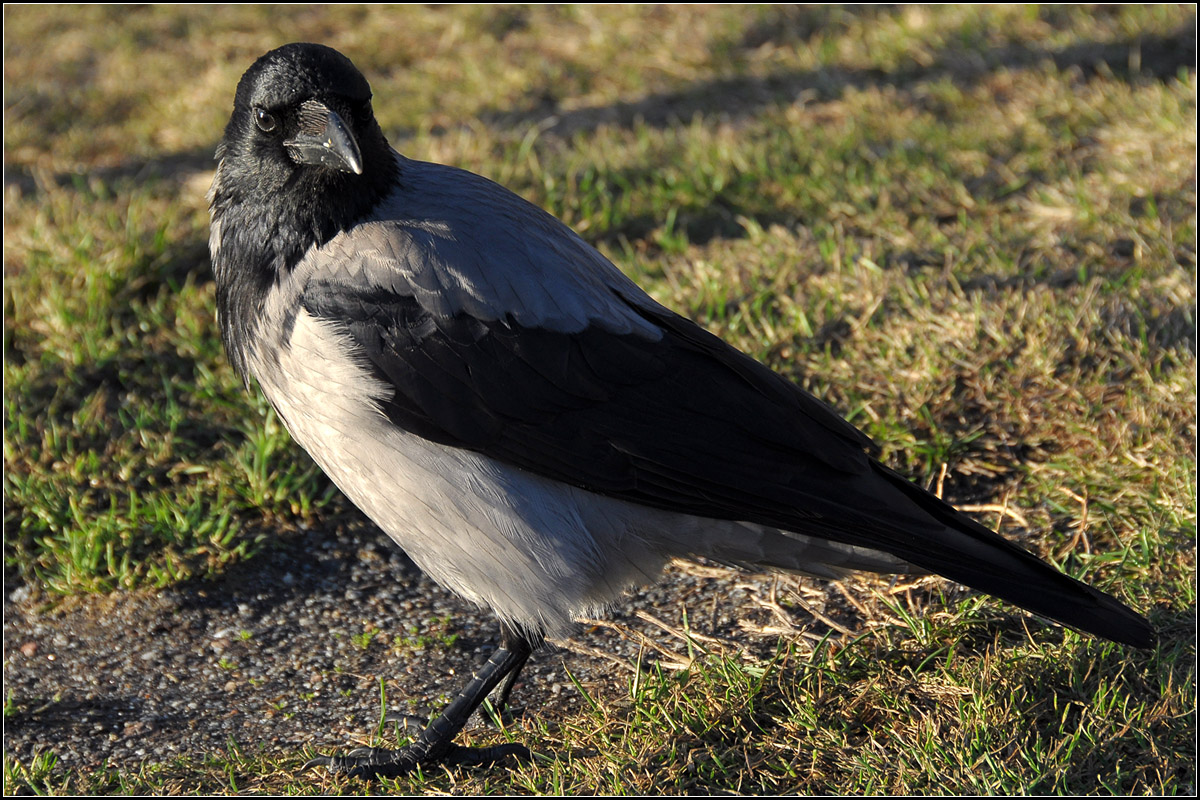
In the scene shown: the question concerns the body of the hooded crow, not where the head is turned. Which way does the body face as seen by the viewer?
to the viewer's left
